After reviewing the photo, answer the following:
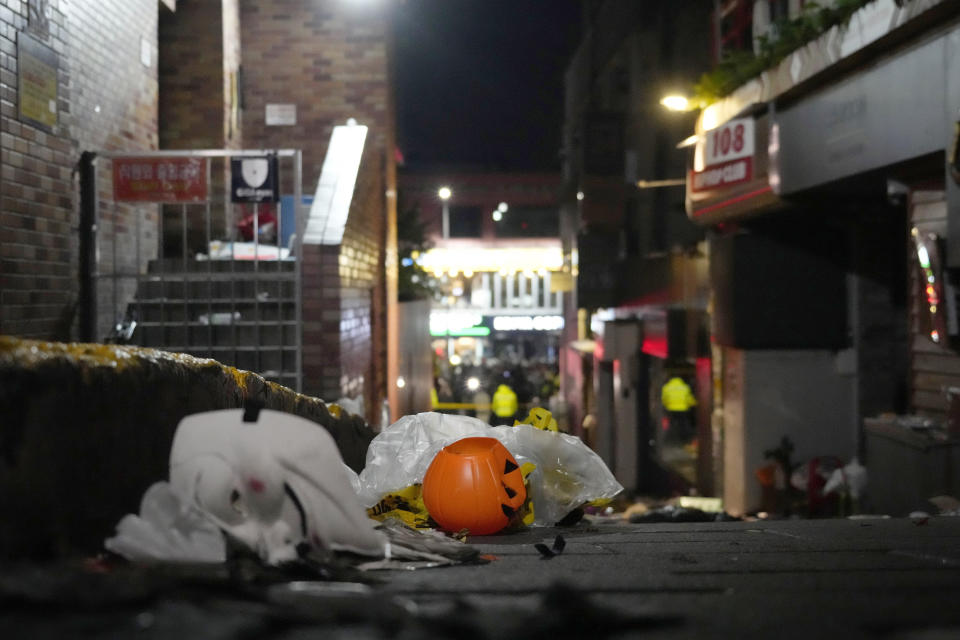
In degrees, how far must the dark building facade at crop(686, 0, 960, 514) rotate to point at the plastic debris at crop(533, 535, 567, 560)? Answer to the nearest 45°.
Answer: approximately 45° to its left

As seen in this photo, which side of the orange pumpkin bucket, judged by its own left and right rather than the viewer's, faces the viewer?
right

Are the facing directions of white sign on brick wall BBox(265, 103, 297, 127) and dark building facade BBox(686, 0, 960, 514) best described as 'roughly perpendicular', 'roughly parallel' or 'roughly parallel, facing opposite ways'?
roughly perpendicular

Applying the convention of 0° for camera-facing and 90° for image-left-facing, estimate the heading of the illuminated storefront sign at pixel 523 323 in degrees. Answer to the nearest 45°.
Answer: approximately 0°

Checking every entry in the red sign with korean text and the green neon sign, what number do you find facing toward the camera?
2

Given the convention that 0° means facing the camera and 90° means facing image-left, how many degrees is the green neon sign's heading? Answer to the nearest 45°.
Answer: approximately 0°

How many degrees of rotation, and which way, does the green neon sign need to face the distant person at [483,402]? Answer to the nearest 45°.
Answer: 0° — it already faces them

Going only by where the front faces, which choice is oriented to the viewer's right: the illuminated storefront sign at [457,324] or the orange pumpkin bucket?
the orange pumpkin bucket

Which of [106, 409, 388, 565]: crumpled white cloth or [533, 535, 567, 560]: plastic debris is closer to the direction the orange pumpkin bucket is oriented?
the plastic debris
